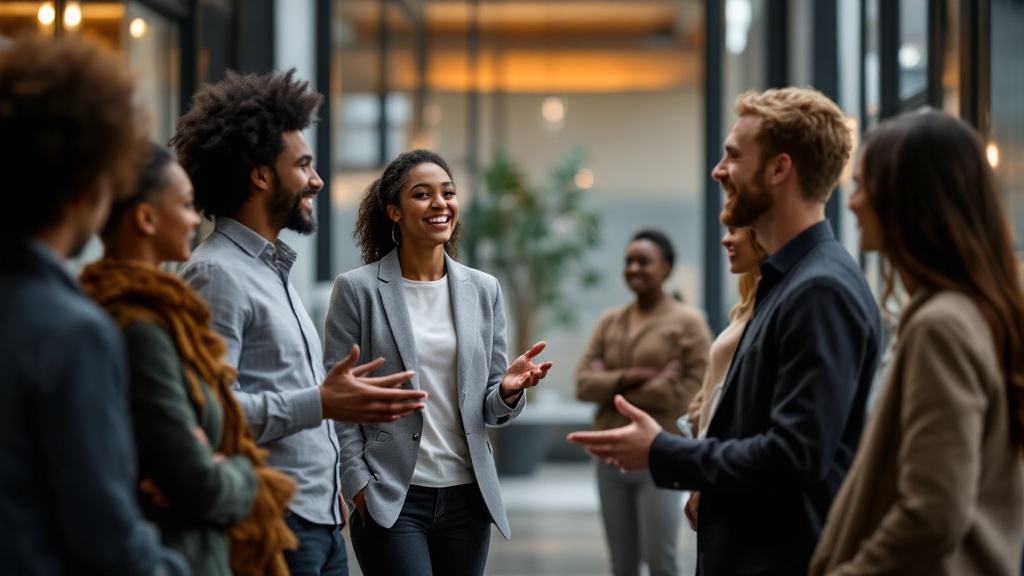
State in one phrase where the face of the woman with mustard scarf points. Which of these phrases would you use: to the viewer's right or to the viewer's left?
to the viewer's right

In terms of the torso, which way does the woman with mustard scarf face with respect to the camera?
to the viewer's right

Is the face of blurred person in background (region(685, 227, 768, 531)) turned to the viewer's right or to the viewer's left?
to the viewer's left

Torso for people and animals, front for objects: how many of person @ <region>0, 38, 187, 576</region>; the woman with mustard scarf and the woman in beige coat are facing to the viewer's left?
1

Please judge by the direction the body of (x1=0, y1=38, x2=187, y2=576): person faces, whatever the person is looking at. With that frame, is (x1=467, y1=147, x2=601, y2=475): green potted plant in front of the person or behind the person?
in front

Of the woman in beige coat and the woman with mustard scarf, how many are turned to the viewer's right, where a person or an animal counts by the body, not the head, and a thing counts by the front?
1

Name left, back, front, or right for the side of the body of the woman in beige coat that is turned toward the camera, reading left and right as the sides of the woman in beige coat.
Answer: left

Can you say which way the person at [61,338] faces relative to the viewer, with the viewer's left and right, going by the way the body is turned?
facing away from the viewer and to the right of the viewer

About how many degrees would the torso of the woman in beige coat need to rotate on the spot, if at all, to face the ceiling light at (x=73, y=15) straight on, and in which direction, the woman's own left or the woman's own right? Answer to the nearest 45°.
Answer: approximately 45° to the woman's own right

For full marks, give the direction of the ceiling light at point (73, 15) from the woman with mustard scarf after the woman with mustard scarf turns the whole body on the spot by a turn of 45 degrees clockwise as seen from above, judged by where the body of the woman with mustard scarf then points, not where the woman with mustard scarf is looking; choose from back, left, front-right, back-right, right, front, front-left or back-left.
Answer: back-left

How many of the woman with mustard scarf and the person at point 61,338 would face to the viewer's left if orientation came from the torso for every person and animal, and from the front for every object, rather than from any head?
0
